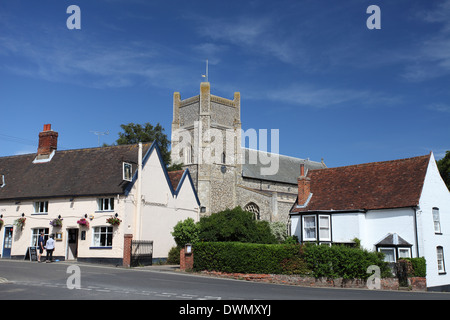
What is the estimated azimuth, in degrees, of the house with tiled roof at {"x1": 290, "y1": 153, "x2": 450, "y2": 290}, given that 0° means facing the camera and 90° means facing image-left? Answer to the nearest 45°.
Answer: approximately 45°

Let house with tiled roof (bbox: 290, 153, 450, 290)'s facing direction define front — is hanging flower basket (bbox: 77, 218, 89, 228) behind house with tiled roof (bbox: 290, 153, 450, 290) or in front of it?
in front

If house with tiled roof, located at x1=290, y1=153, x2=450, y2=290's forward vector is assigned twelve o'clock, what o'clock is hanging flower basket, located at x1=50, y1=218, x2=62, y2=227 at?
The hanging flower basket is roughly at 1 o'clock from the house with tiled roof.

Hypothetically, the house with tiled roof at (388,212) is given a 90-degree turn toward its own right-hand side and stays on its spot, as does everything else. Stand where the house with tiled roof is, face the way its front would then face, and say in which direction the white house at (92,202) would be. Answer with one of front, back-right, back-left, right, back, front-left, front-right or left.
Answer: front-left

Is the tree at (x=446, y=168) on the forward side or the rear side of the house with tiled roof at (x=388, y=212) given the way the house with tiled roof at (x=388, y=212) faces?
on the rear side

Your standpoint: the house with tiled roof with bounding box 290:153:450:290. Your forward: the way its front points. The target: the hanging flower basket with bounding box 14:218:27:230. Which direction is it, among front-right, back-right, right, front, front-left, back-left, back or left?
front-right

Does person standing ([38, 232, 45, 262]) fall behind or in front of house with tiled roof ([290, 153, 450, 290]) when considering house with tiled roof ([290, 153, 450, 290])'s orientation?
in front

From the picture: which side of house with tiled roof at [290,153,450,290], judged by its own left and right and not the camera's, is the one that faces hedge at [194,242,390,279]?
front

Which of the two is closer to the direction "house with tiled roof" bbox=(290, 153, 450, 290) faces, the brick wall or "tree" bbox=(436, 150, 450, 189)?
the brick wall

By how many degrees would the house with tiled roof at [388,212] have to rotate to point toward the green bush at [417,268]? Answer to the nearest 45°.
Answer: approximately 45° to its left

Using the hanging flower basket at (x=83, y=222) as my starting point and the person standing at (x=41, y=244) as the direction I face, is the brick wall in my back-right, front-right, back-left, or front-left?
back-left

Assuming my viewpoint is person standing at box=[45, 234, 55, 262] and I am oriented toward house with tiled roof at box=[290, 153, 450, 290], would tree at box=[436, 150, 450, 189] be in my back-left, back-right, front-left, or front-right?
front-left

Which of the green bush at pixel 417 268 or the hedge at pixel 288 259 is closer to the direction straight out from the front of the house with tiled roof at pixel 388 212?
the hedge

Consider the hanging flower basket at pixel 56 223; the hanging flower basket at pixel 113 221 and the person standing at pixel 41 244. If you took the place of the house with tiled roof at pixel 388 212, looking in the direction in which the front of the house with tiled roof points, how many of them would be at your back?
0
